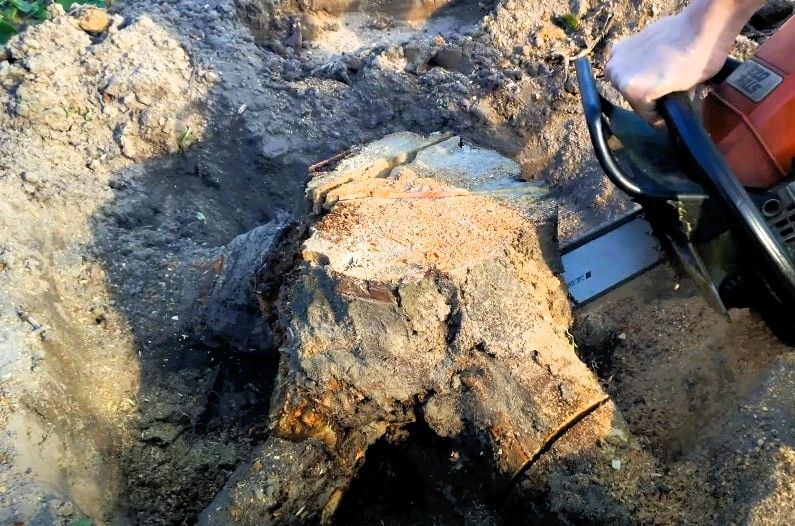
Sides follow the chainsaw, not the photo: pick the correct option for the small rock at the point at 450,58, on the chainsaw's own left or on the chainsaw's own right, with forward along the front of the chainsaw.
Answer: on the chainsaw's own right

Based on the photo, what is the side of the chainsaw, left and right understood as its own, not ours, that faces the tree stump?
front

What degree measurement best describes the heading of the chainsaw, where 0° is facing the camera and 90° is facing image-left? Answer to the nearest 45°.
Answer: approximately 90°

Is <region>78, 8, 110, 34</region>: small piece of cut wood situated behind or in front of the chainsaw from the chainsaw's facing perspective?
in front

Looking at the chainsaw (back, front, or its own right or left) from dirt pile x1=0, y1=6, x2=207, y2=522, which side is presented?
front

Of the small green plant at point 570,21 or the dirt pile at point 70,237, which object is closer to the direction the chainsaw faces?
the dirt pile

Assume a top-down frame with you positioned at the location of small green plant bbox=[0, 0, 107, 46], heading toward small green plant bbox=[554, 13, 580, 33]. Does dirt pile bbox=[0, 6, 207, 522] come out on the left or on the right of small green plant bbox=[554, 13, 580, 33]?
right

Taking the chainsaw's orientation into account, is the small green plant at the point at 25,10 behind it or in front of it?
in front

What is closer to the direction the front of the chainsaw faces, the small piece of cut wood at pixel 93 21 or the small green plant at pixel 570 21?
the small piece of cut wood
